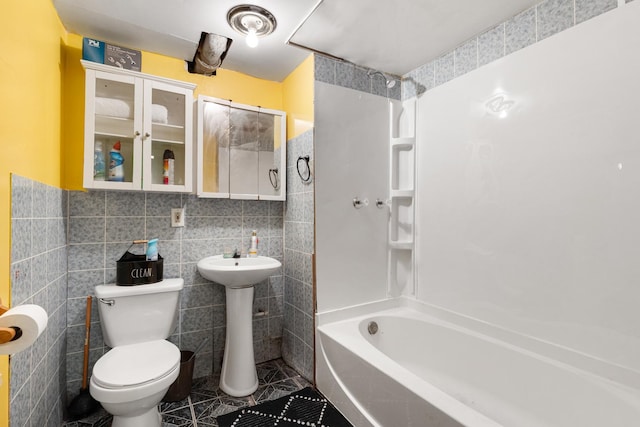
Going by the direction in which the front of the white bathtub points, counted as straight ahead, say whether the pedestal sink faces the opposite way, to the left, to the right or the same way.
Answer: to the left

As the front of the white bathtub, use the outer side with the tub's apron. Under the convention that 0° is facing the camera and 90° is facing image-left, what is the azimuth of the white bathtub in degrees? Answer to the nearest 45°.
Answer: approximately 45°

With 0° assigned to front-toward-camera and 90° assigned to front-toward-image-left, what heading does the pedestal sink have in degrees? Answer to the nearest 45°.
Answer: approximately 0°

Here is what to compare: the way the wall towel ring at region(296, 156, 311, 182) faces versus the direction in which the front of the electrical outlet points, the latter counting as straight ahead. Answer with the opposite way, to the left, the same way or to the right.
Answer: to the right

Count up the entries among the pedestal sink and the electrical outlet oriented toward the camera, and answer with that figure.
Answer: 2

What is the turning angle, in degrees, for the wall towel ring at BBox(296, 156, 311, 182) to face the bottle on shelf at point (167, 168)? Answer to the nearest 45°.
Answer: approximately 45° to its right
